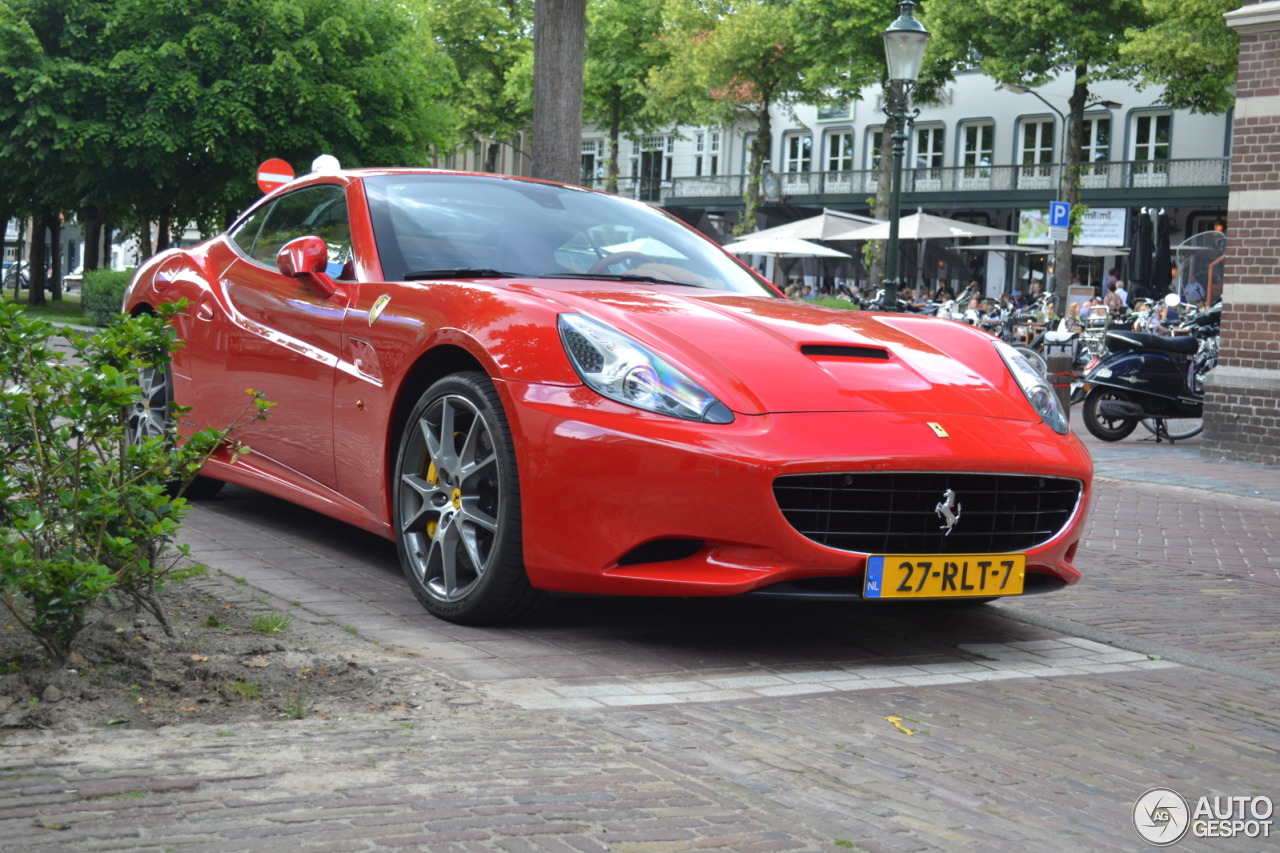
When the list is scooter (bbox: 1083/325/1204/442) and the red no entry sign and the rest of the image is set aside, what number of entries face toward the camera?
1

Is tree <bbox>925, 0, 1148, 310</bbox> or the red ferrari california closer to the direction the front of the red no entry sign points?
the red ferrari california

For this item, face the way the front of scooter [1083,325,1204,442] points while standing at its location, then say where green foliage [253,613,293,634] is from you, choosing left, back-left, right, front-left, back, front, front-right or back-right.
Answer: right

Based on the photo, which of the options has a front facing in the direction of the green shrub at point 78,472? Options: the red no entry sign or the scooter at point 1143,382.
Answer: the red no entry sign

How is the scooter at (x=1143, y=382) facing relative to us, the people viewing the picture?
facing to the right of the viewer

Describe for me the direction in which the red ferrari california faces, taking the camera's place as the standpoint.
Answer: facing the viewer and to the right of the viewer

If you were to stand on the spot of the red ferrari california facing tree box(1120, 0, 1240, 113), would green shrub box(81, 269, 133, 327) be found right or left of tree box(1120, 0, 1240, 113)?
left

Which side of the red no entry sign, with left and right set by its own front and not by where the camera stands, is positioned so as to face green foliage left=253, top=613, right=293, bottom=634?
front

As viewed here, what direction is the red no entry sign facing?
toward the camera

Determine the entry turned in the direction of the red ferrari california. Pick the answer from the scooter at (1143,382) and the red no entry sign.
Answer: the red no entry sign

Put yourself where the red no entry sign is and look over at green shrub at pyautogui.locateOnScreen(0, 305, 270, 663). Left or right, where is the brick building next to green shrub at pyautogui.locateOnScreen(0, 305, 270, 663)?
left

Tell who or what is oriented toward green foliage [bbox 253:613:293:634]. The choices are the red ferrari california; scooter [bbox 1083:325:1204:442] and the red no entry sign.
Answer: the red no entry sign
